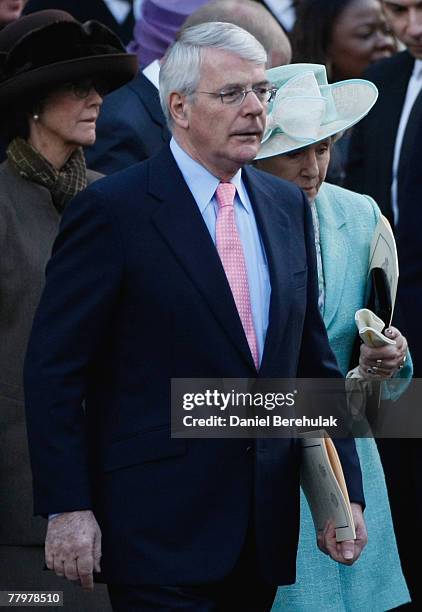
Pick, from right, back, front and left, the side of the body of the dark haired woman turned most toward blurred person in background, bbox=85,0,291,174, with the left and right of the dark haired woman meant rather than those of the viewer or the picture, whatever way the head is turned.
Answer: right

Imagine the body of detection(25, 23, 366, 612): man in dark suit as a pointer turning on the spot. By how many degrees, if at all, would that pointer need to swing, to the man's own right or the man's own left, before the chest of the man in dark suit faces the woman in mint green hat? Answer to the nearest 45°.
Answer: approximately 90° to the man's own left

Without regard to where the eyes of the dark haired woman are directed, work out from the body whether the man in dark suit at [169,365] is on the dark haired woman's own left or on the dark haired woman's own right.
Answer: on the dark haired woman's own right

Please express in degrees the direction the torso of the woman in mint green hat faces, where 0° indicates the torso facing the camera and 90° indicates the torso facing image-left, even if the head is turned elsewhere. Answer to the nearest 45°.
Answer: approximately 0°

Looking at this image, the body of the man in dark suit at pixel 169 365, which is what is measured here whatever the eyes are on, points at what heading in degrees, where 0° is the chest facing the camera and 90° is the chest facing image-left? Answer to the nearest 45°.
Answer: approximately 315°

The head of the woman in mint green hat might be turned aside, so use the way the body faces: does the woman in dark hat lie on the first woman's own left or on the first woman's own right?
on the first woman's own right
